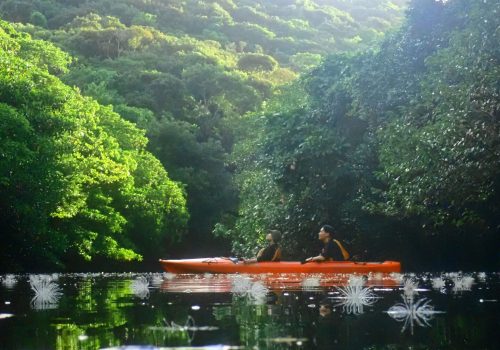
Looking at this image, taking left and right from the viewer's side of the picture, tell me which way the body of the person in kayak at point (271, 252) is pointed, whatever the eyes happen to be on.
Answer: facing to the left of the viewer

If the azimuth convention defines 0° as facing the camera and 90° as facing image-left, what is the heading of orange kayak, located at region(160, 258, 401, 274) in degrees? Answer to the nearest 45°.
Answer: approximately 90°
